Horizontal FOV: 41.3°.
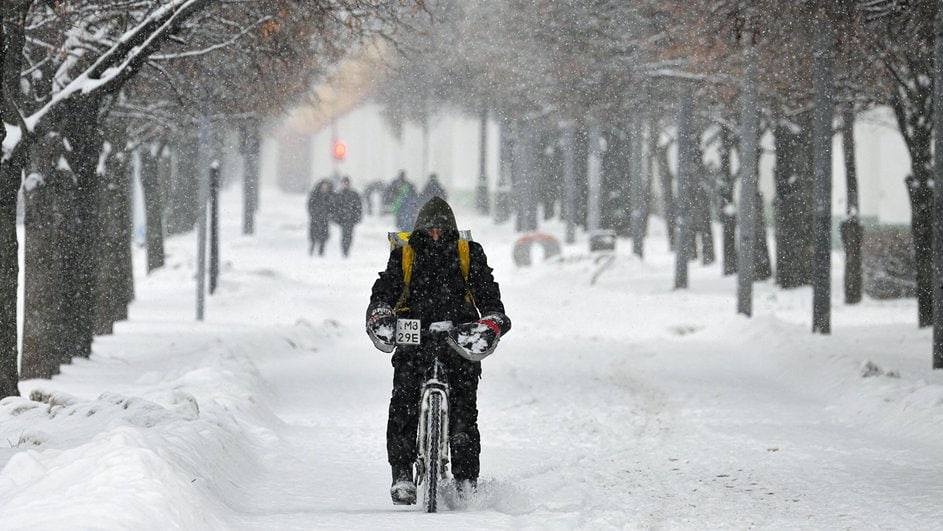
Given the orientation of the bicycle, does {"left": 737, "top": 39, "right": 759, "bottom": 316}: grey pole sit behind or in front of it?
behind

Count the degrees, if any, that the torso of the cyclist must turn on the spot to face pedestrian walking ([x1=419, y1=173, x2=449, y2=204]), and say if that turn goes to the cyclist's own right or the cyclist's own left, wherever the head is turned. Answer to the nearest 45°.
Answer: approximately 180°

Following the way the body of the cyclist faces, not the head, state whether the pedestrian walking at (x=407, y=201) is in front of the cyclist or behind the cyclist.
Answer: behind

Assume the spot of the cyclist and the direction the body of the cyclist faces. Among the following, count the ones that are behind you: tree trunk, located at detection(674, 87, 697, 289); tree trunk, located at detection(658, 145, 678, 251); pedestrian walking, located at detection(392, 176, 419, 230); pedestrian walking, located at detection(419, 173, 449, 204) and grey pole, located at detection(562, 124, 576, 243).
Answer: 5

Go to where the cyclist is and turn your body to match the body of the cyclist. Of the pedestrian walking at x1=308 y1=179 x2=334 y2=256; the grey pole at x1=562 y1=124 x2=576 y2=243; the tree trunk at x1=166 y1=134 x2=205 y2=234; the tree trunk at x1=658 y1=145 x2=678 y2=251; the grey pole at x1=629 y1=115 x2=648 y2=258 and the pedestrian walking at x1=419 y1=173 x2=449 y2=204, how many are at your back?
6

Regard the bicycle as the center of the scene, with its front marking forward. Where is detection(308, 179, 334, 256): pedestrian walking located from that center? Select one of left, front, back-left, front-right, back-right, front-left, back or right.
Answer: back

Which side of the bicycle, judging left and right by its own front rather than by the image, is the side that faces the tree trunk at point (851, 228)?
back

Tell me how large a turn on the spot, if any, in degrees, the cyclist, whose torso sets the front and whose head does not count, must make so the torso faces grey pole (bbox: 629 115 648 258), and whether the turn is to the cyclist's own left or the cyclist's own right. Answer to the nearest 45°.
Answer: approximately 180°

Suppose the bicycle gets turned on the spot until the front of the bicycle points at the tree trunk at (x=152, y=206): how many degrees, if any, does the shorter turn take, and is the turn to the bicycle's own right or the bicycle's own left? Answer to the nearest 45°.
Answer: approximately 180°

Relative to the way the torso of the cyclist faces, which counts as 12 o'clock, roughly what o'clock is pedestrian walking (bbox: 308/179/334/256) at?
The pedestrian walking is roughly at 6 o'clock from the cyclist.

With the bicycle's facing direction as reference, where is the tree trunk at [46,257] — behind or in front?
behind

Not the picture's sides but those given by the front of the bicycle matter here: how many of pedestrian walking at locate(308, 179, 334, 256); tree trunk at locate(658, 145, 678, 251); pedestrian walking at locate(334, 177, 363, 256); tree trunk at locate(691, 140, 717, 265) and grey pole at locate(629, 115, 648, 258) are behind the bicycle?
5

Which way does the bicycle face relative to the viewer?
toward the camera

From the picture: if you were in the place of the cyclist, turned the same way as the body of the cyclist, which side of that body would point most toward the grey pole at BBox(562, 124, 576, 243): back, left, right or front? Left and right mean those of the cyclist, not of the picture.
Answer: back

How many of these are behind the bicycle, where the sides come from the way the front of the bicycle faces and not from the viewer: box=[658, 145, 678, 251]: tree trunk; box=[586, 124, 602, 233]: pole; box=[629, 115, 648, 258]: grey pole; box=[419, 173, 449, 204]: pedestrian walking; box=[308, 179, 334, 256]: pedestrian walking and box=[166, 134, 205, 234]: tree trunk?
6

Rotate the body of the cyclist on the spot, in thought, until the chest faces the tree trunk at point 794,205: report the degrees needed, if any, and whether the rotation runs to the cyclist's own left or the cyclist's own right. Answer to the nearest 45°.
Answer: approximately 180°

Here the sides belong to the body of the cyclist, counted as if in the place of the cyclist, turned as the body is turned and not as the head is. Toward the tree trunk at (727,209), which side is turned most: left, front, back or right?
back

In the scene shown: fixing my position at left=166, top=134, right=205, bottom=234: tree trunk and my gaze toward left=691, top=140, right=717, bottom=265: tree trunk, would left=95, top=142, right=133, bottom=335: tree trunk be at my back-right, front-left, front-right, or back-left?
front-right

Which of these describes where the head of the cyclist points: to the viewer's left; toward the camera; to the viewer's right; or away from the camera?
toward the camera

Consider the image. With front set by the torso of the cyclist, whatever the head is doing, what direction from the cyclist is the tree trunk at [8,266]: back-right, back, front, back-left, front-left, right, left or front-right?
back-right
